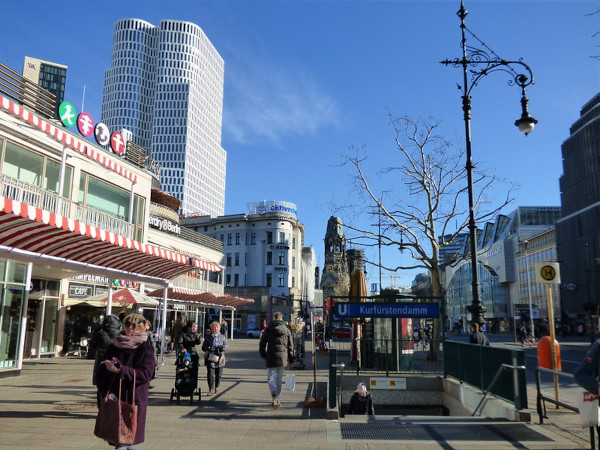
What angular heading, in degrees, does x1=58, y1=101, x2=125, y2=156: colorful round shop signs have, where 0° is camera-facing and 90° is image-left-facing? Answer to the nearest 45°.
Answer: approximately 315°

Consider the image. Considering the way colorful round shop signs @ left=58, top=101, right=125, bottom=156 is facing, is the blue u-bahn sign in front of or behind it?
in front

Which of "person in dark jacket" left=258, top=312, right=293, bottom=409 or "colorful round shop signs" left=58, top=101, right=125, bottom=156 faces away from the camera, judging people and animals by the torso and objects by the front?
the person in dark jacket

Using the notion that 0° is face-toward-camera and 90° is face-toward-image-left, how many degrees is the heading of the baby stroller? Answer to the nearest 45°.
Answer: approximately 0°

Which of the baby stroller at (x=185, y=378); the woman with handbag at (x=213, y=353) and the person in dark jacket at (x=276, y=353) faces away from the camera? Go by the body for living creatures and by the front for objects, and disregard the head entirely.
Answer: the person in dark jacket

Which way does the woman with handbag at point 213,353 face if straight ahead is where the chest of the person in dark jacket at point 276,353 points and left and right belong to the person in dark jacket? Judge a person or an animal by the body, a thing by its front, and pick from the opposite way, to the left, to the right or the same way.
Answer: the opposite way

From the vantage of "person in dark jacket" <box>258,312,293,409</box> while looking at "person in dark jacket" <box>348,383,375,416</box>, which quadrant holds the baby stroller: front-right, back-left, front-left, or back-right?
back-left

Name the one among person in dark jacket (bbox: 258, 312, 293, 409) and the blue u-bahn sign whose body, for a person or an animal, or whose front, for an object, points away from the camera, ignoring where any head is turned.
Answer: the person in dark jacket

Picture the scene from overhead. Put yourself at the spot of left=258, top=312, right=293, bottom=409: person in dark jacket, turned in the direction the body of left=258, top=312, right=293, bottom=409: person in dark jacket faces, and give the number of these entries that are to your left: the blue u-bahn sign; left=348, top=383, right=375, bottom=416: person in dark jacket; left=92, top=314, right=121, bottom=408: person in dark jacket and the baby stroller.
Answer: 2

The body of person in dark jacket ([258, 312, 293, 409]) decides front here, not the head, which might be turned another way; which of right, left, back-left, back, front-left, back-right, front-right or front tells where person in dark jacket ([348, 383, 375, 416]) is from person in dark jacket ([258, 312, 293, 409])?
front-right
